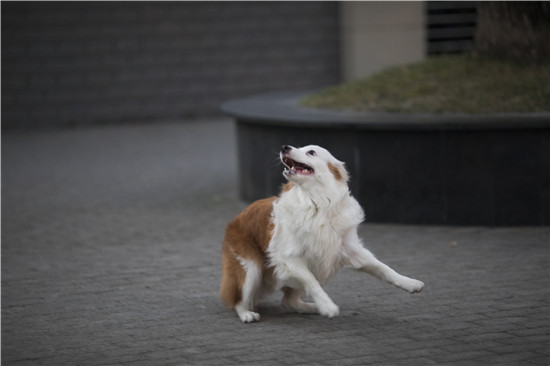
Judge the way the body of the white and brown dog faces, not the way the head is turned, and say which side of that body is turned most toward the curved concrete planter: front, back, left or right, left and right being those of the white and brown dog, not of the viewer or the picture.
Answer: left

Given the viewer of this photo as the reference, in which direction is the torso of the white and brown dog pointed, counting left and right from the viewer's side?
facing the viewer and to the right of the viewer

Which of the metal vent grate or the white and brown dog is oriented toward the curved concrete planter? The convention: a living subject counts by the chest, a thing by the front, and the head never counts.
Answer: the metal vent grate

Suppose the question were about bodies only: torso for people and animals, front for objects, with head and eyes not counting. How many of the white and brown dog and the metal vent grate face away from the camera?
0

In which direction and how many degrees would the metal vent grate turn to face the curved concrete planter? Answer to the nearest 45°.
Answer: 0° — it already faces it

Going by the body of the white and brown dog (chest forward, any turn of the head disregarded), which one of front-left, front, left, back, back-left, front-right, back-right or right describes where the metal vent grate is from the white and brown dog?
back-left

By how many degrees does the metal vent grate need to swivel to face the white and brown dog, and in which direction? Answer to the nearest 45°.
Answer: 0° — it already faces it

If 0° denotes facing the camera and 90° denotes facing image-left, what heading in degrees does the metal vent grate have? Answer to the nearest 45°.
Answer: approximately 0°
